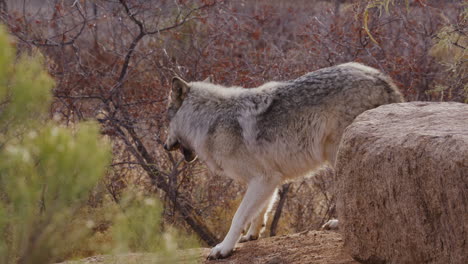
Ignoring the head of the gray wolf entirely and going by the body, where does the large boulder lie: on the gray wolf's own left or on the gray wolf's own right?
on the gray wolf's own left

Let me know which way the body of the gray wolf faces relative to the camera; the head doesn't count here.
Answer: to the viewer's left
